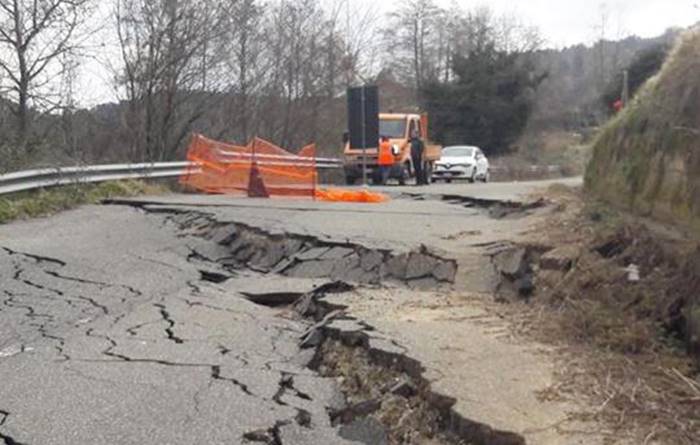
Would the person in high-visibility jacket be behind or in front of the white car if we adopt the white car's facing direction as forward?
in front

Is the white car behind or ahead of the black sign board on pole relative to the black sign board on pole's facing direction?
ahead

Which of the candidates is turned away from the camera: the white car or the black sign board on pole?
the black sign board on pole

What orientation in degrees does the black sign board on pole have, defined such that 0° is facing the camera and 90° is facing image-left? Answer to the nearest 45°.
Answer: approximately 180°

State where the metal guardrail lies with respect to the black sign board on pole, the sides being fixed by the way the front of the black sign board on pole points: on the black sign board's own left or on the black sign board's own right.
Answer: on the black sign board's own left

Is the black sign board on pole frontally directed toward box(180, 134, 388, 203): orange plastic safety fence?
no

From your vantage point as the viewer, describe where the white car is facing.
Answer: facing the viewer and to the left of the viewer

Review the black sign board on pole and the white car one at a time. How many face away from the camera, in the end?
1
